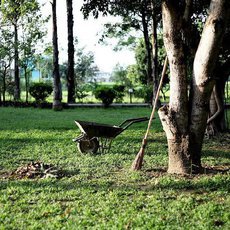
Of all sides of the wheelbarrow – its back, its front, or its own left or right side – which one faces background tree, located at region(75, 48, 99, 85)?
right

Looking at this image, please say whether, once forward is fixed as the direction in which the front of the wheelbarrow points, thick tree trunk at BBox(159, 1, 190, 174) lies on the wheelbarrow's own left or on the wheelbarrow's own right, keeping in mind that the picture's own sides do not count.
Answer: on the wheelbarrow's own left

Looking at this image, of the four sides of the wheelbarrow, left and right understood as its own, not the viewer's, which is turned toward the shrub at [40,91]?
right

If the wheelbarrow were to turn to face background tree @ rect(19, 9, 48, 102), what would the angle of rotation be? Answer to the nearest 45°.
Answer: approximately 90° to its right

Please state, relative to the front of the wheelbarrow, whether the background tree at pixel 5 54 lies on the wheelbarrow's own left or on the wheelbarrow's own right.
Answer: on the wheelbarrow's own right

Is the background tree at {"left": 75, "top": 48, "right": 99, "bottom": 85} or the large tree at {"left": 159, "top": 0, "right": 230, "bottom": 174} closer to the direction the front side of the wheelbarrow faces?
the background tree

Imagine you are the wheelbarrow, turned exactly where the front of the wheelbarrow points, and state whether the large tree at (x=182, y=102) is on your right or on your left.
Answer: on your left

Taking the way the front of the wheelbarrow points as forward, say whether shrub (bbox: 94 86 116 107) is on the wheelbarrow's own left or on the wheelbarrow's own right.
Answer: on the wheelbarrow's own right

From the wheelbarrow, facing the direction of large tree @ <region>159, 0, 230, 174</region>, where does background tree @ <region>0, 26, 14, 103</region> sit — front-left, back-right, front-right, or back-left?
back-left

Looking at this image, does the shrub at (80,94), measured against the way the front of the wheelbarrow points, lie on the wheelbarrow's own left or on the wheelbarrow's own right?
on the wheelbarrow's own right

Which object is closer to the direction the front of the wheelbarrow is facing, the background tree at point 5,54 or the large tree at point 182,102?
the background tree

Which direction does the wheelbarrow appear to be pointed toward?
to the viewer's left

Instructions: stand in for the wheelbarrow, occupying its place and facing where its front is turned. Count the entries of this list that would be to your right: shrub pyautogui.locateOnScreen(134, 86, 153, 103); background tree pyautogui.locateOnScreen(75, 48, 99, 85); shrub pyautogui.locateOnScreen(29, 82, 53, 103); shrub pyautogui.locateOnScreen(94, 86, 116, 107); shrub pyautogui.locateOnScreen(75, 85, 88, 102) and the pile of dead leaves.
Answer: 5
